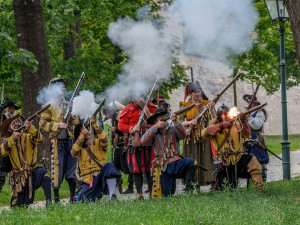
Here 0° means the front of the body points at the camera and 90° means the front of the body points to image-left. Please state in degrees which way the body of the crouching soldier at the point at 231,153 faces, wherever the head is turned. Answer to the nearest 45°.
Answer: approximately 315°

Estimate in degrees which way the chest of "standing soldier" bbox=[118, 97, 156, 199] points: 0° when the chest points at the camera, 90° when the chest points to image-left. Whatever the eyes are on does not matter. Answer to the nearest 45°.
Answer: approximately 315°

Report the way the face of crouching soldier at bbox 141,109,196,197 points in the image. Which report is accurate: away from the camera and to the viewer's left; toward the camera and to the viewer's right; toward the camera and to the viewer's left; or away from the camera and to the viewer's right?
toward the camera and to the viewer's right

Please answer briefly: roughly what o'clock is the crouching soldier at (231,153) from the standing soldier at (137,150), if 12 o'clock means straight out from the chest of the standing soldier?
The crouching soldier is roughly at 11 o'clock from the standing soldier.

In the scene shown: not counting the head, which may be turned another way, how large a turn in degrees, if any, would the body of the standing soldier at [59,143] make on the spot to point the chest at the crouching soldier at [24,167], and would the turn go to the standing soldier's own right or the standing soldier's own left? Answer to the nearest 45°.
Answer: approximately 90° to the standing soldier's own right

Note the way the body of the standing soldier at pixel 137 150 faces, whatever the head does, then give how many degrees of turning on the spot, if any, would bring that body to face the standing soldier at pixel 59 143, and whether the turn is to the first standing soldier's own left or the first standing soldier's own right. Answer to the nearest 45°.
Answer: approximately 135° to the first standing soldier's own right
